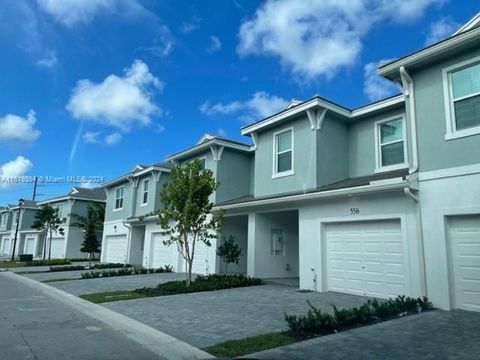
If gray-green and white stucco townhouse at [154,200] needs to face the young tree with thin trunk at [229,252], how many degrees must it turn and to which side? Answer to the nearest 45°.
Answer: approximately 90° to its left

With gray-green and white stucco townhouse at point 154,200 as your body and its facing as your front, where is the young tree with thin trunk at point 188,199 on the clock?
The young tree with thin trunk is roughly at 10 o'clock from the gray-green and white stucco townhouse.

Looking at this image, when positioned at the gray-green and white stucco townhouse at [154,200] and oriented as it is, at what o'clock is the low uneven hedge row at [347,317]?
The low uneven hedge row is roughly at 10 o'clock from the gray-green and white stucco townhouse.

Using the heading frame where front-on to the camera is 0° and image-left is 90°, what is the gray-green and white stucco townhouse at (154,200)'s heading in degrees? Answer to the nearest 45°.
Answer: approximately 45°
